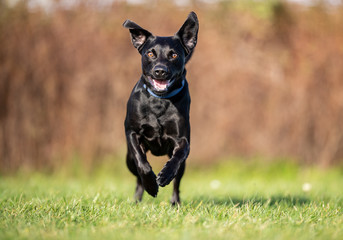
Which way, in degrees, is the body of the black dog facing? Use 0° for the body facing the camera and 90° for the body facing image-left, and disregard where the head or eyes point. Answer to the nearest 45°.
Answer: approximately 0°
